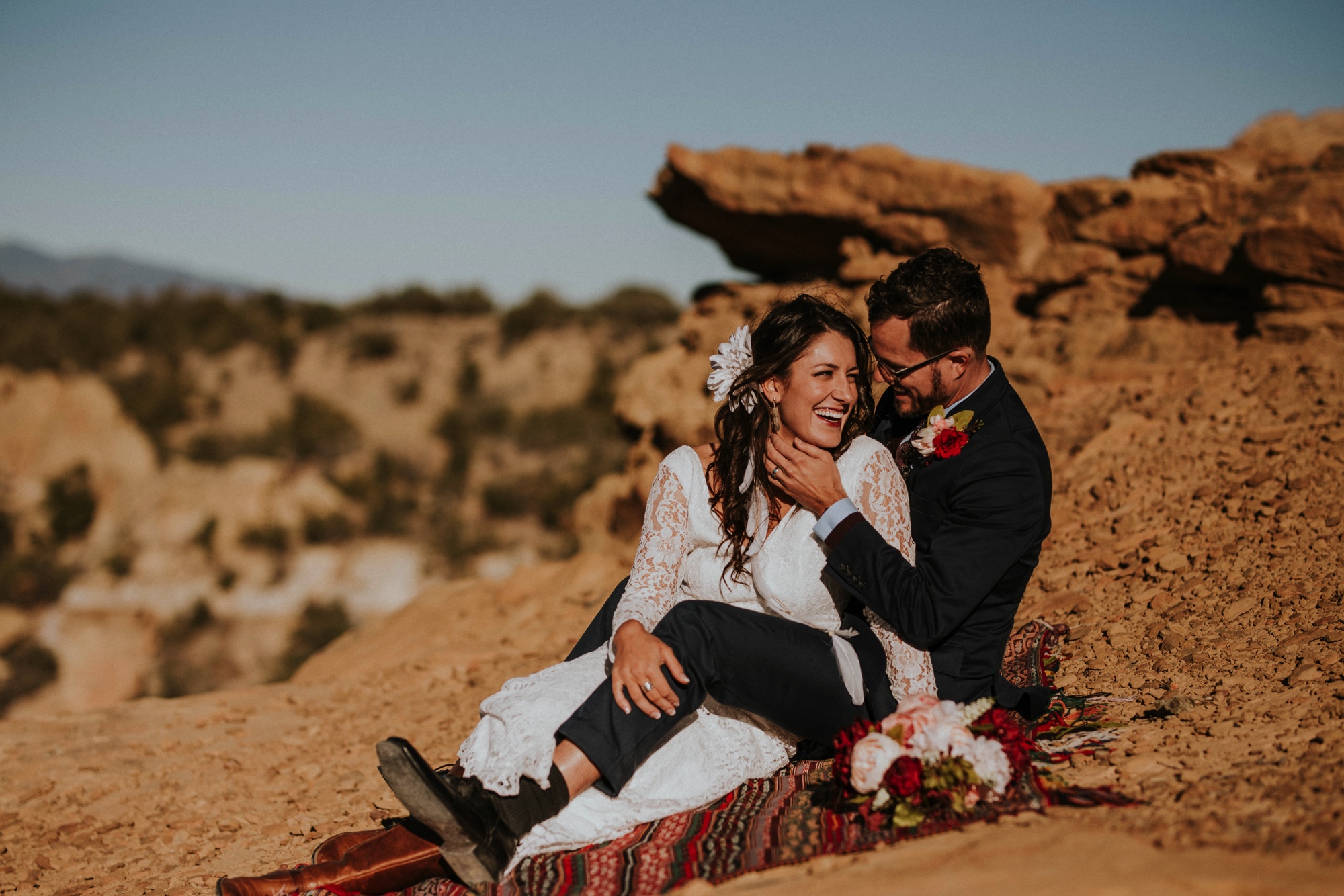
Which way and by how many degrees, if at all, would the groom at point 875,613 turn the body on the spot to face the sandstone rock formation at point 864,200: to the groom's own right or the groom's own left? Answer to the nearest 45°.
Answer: approximately 90° to the groom's own right

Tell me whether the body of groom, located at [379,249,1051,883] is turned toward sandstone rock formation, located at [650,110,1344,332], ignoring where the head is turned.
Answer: no

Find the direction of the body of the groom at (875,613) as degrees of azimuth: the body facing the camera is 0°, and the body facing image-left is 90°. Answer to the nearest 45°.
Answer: approximately 90°

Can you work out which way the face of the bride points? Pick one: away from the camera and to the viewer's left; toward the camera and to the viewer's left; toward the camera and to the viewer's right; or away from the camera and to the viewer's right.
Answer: toward the camera and to the viewer's right
